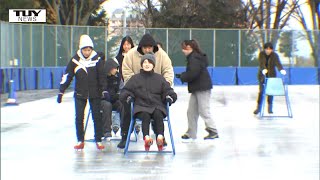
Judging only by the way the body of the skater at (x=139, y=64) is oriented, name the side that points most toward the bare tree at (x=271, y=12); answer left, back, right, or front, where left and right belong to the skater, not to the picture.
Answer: back

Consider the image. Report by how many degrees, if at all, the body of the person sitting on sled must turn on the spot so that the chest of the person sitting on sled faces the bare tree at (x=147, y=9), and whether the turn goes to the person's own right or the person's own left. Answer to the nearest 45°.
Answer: approximately 180°

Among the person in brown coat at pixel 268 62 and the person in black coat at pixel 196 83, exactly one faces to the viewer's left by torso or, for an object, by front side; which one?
the person in black coat at pixel 196 83

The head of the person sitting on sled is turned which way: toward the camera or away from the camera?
toward the camera

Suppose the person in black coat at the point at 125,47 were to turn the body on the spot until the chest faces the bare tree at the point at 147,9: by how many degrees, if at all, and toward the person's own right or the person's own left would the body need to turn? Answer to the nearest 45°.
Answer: approximately 180°

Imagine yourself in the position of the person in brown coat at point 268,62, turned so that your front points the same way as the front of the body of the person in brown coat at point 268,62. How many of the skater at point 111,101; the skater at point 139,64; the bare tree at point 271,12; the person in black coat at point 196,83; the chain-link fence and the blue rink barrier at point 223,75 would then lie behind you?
3

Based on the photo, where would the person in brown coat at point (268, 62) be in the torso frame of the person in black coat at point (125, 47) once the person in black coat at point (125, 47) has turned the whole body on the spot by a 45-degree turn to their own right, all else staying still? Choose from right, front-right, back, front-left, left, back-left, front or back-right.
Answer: back

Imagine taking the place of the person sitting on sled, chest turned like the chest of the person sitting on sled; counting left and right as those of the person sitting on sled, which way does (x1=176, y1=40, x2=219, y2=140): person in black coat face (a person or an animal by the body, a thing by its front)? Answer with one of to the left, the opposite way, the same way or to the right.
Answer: to the right

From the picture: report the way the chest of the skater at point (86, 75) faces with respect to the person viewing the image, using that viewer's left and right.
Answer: facing the viewer

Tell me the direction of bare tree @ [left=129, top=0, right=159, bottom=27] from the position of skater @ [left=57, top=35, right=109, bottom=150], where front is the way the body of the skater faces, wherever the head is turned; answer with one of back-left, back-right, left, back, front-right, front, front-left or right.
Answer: back

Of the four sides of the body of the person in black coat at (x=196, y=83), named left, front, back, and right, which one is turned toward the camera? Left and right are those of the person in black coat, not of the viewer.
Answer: left

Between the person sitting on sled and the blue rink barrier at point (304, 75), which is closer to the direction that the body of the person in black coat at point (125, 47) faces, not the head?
the person sitting on sled

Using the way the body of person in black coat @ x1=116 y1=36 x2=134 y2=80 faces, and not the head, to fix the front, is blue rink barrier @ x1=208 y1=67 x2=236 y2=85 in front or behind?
behind
